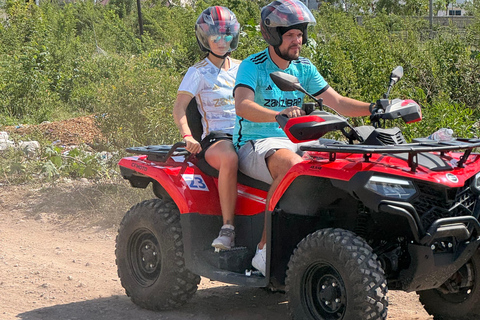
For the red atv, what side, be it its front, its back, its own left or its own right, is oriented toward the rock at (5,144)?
back

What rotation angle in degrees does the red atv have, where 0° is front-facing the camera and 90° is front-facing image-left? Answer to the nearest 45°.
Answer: approximately 315°

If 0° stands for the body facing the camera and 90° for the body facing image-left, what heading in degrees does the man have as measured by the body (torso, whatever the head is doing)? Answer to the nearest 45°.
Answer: approximately 315°

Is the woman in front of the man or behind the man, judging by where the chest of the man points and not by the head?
behind

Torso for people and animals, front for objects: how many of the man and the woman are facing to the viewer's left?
0

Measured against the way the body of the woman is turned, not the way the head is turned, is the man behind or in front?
in front

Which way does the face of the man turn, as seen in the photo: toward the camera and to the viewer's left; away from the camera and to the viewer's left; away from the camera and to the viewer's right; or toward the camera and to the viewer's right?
toward the camera and to the viewer's right

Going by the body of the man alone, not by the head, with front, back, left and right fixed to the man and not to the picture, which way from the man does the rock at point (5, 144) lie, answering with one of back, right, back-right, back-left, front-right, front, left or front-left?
back

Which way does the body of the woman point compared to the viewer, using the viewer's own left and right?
facing the viewer and to the right of the viewer
